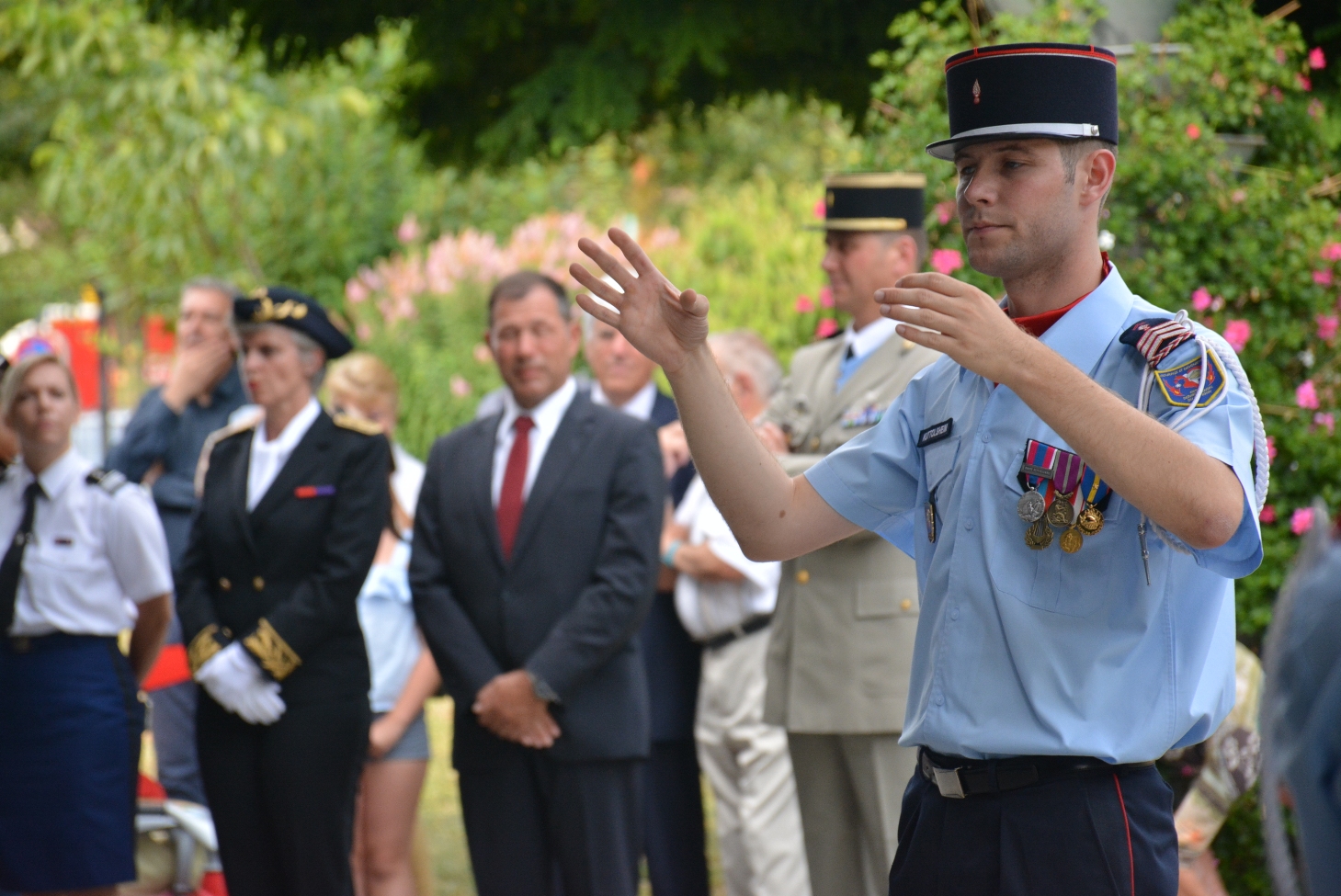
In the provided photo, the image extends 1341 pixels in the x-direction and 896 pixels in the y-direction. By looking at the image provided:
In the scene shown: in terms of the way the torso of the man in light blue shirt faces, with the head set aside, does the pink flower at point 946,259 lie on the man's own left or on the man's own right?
on the man's own right

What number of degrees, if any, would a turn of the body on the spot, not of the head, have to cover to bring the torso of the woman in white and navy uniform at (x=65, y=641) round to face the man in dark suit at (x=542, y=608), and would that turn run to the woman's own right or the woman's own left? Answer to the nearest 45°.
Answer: approximately 90° to the woman's own left

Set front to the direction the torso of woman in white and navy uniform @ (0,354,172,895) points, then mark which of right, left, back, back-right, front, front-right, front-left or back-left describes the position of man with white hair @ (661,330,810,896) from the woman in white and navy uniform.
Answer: back-left

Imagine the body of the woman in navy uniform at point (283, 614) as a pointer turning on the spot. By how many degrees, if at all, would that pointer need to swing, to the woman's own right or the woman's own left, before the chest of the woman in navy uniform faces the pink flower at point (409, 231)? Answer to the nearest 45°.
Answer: approximately 135° to the woman's own right

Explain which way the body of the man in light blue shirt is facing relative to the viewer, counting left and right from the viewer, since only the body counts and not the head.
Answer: facing the viewer and to the left of the viewer

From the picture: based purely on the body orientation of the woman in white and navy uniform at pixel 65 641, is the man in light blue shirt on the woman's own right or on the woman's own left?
on the woman's own left

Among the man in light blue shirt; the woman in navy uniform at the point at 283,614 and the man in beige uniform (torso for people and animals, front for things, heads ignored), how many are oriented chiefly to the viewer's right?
0

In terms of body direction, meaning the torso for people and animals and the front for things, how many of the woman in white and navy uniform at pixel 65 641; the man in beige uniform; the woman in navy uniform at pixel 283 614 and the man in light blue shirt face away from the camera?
0

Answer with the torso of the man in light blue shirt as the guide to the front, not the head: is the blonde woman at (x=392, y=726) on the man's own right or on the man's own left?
on the man's own right

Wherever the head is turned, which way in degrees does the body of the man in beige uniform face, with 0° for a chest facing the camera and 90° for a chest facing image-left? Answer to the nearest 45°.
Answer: approximately 45°
